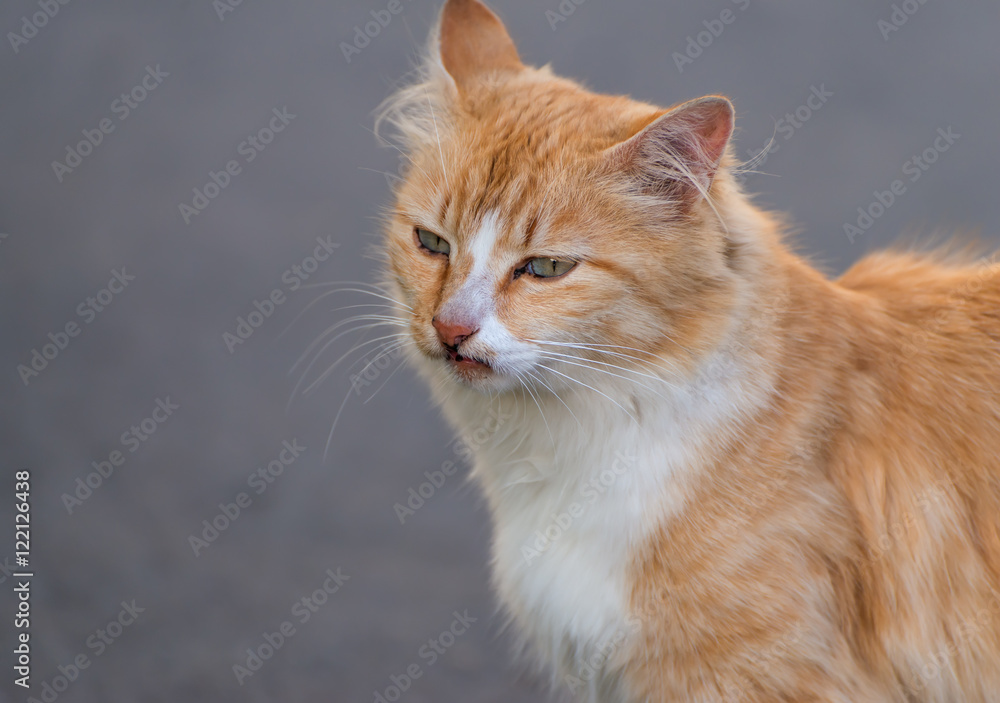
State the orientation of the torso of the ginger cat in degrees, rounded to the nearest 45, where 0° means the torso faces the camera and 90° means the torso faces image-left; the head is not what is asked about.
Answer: approximately 45°
